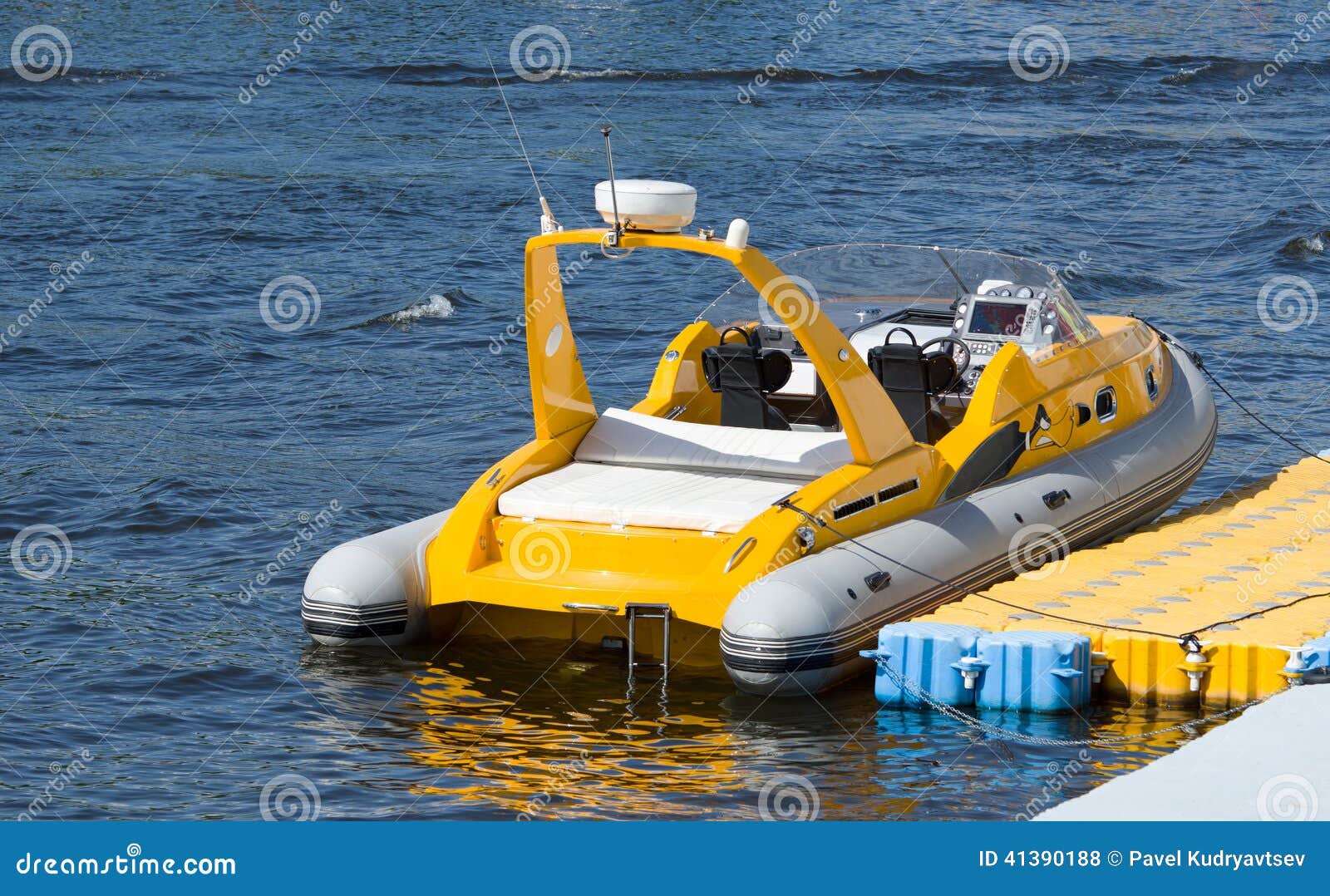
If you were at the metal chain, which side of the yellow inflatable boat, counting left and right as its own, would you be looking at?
right

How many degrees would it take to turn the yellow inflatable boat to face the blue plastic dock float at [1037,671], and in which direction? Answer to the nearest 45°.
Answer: approximately 90° to its right

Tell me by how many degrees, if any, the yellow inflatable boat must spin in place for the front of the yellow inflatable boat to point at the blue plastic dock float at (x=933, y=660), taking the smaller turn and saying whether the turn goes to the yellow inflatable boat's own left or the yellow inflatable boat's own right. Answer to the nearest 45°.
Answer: approximately 90° to the yellow inflatable boat's own right

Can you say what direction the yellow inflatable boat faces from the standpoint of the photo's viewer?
facing away from the viewer and to the right of the viewer
